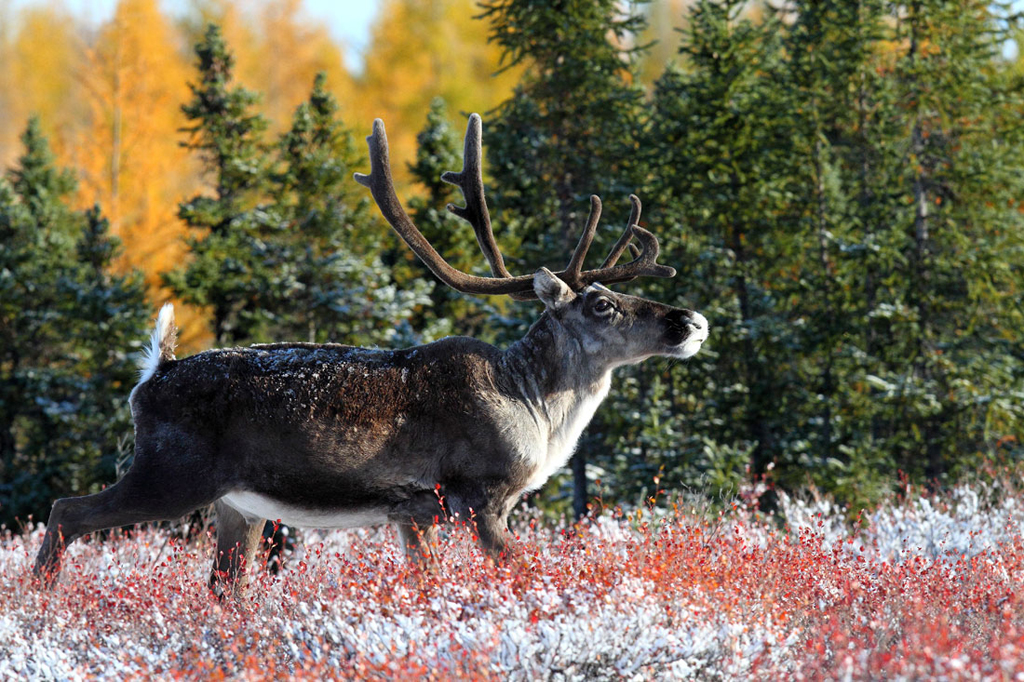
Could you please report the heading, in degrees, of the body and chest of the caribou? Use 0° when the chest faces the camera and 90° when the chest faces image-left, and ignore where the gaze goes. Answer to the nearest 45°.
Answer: approximately 270°

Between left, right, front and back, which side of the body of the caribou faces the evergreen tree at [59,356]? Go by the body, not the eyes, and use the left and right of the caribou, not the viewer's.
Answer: left

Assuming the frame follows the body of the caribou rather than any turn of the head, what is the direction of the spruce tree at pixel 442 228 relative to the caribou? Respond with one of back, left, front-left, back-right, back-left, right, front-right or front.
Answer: left

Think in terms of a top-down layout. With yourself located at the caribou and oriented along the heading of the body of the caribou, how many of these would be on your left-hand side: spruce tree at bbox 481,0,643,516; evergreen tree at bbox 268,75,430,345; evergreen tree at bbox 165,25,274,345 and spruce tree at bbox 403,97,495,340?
4

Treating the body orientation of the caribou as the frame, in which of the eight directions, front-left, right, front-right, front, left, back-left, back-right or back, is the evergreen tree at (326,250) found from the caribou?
left

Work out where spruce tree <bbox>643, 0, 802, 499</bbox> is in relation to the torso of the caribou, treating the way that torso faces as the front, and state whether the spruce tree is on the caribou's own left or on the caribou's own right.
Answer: on the caribou's own left

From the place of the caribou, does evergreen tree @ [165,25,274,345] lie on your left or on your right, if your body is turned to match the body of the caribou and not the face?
on your left
